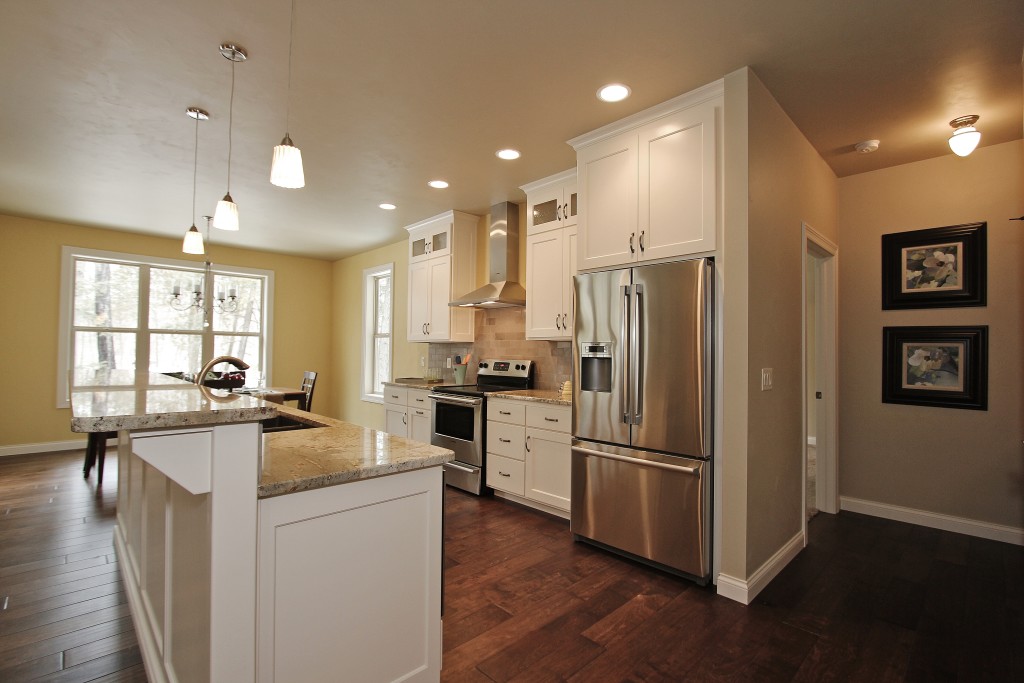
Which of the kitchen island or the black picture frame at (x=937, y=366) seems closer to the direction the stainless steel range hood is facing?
the kitchen island

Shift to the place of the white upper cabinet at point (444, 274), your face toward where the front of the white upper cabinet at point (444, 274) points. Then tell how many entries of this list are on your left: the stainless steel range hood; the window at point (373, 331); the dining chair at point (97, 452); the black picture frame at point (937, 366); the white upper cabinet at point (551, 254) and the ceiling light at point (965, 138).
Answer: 4

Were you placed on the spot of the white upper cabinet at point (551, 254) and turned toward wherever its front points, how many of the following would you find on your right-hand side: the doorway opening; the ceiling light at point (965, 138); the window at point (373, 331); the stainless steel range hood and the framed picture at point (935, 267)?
2

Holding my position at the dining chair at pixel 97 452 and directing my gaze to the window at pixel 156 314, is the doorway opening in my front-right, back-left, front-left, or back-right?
back-right

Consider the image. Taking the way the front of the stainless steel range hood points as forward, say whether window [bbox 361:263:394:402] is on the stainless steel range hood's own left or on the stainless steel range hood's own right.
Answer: on the stainless steel range hood's own right

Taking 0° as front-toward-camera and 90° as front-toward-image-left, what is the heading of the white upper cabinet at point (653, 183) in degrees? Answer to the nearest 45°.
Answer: approximately 45°

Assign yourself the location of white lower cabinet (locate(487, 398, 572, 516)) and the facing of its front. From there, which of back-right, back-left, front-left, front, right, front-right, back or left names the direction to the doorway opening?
back-left

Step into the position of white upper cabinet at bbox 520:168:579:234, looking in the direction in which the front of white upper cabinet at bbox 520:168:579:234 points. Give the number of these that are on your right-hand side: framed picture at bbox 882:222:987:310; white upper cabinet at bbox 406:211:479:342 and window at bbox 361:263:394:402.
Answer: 2
